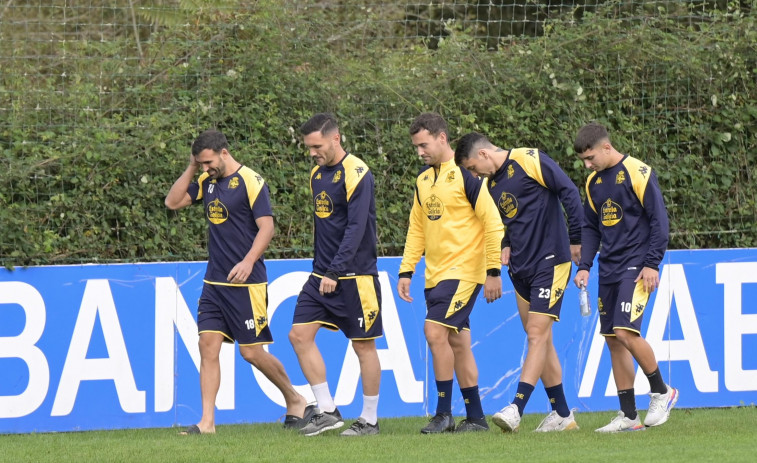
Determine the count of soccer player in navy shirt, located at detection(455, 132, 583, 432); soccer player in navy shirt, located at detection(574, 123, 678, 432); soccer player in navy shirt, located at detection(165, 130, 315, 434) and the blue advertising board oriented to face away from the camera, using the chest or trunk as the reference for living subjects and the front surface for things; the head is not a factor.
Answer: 0

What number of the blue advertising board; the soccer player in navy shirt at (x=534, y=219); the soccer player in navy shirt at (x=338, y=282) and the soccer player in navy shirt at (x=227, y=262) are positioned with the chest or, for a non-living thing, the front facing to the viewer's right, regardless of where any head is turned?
0

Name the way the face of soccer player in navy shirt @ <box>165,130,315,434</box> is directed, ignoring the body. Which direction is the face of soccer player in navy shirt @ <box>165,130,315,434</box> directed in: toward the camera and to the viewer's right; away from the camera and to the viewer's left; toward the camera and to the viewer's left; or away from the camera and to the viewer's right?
toward the camera and to the viewer's left

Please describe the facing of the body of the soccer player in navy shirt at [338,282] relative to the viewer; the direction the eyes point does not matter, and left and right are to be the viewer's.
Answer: facing the viewer and to the left of the viewer

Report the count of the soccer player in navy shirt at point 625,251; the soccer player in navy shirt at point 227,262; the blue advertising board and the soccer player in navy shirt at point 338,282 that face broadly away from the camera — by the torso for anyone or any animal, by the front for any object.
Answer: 0

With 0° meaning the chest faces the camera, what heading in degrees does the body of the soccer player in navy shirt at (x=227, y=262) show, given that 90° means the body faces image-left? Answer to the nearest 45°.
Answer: approximately 45°

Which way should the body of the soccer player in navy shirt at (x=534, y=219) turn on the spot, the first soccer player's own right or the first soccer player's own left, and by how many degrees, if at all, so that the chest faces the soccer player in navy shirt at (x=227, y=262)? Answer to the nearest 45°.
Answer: approximately 45° to the first soccer player's own right

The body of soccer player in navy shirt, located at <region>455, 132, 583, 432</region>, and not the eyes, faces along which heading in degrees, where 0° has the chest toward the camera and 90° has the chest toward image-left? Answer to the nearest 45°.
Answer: approximately 45°

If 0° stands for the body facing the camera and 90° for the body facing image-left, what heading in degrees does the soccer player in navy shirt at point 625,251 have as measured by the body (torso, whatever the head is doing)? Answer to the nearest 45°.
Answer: approximately 45°

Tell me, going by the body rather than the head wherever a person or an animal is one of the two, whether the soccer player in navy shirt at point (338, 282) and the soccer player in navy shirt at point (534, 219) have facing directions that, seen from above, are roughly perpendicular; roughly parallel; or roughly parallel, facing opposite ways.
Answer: roughly parallel

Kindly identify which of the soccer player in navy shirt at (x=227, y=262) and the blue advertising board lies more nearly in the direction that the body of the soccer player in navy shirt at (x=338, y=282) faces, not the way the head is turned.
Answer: the soccer player in navy shirt

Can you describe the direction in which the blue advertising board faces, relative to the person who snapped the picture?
facing the viewer

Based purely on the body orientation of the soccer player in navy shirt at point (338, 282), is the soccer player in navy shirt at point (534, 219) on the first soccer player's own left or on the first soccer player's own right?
on the first soccer player's own left

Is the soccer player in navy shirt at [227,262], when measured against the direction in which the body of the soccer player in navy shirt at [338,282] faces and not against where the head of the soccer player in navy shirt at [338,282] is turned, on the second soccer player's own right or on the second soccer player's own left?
on the second soccer player's own right

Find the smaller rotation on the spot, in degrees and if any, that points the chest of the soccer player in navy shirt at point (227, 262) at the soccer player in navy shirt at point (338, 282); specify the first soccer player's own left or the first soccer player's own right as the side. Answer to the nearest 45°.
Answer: approximately 90° to the first soccer player's own left
